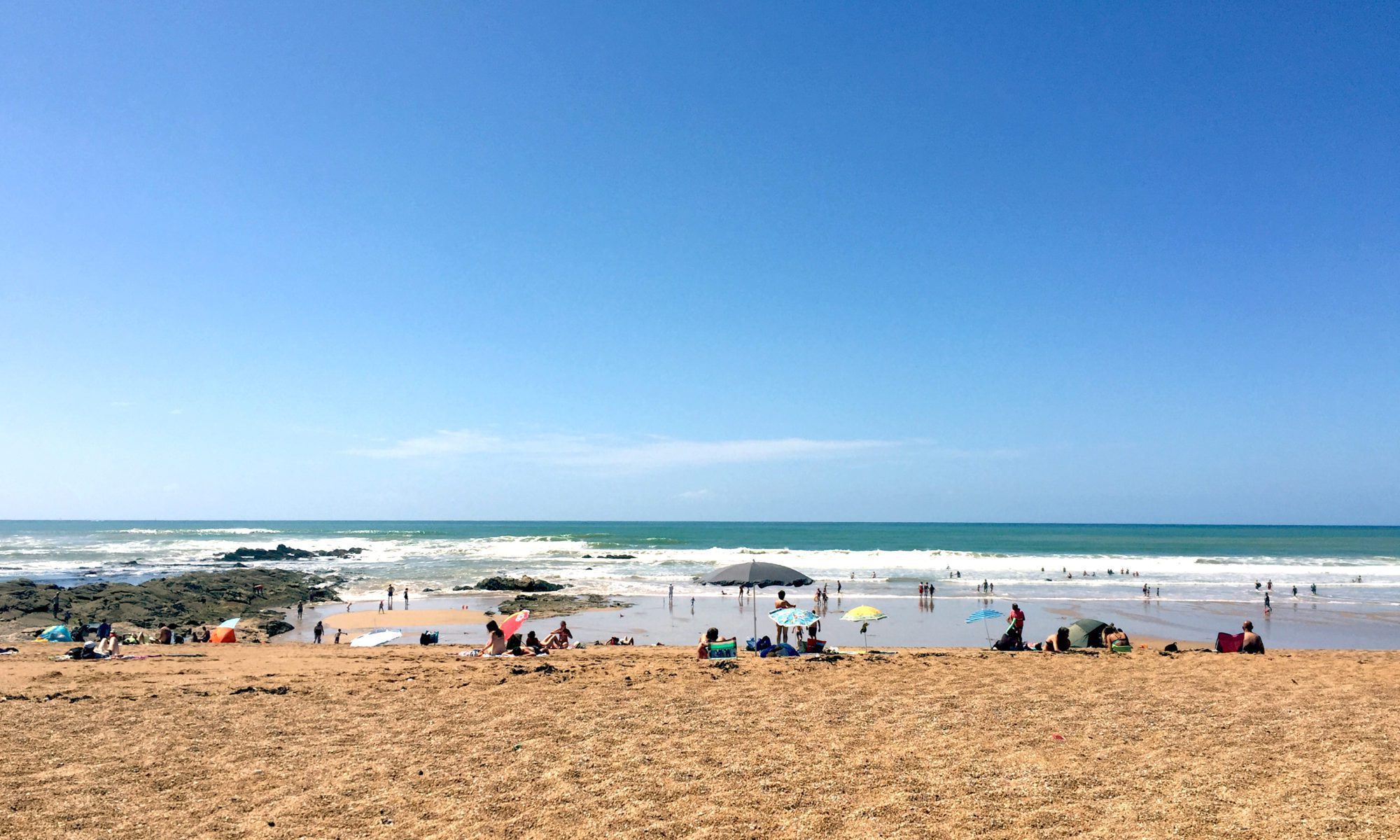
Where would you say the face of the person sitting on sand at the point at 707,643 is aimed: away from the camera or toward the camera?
away from the camera

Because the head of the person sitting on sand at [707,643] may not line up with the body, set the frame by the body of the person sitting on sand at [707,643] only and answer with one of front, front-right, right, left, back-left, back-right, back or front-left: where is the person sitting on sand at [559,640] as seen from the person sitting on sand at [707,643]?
back-left

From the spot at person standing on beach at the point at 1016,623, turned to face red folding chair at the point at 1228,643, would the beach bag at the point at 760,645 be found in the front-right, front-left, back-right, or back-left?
back-right
